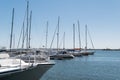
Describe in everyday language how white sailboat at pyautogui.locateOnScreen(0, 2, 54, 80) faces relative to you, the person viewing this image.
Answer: facing to the right of the viewer
